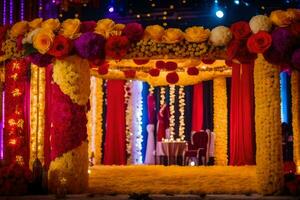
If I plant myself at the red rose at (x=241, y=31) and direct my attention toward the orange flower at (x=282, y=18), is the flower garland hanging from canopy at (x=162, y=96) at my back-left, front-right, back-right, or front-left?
back-left

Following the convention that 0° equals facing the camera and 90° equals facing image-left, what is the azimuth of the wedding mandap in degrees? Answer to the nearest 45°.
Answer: approximately 0°
